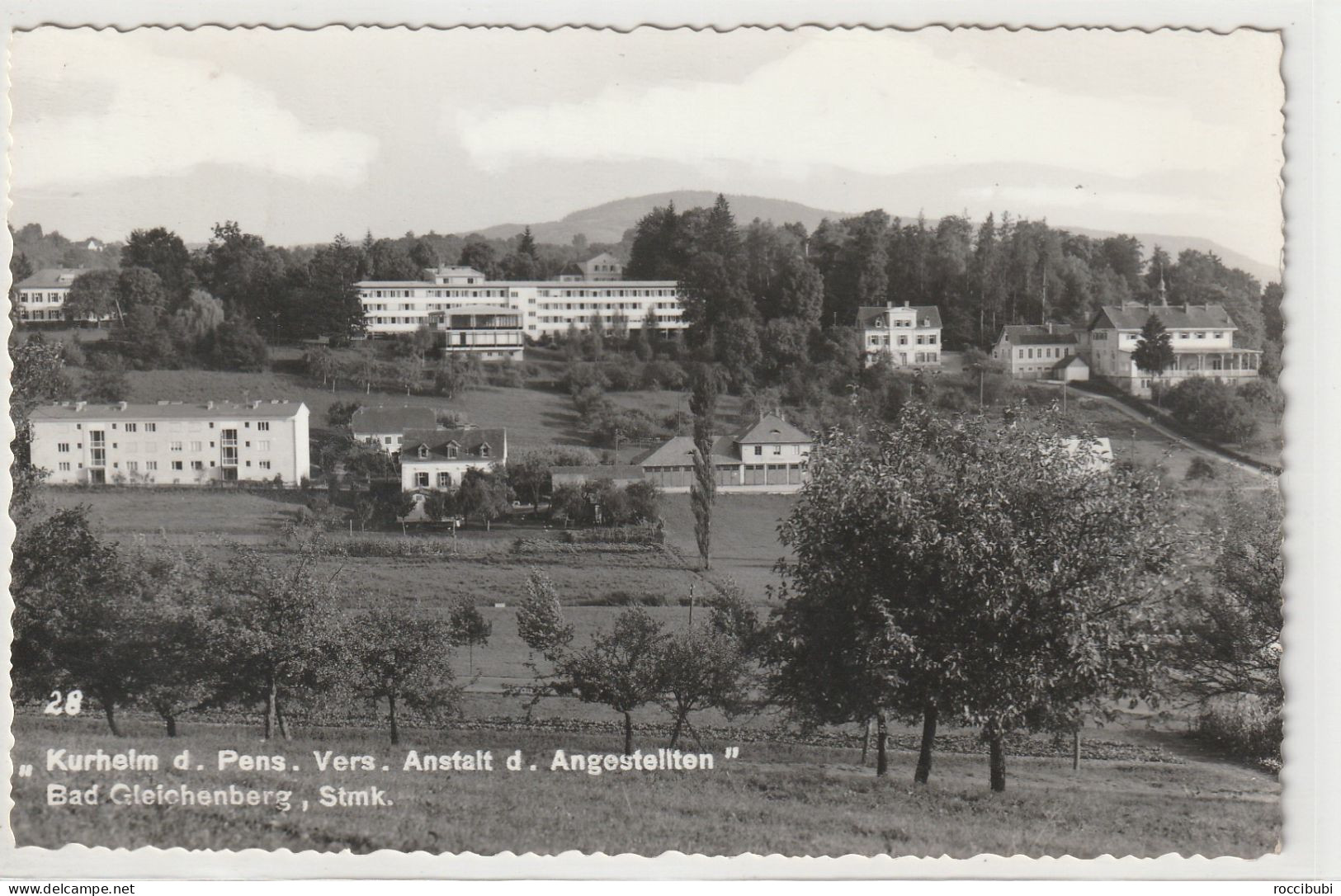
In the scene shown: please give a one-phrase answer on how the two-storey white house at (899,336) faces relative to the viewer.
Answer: facing the viewer
